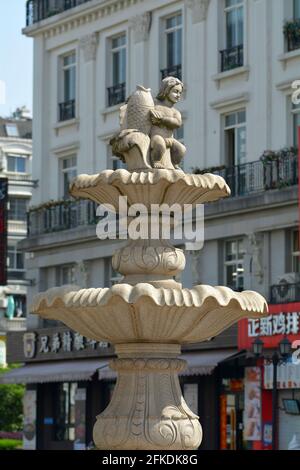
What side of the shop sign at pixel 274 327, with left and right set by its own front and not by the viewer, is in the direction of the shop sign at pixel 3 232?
right

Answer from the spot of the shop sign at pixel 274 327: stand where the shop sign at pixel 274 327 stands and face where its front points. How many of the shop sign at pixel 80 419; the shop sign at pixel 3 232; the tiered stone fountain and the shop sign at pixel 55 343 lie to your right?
3

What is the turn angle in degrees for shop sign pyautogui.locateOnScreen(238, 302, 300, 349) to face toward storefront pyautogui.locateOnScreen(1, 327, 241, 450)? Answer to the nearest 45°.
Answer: approximately 90° to its right

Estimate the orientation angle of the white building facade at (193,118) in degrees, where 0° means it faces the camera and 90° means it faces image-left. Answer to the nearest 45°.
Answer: approximately 45°

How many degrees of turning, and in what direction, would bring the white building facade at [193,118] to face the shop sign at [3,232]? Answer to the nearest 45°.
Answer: approximately 90° to its right

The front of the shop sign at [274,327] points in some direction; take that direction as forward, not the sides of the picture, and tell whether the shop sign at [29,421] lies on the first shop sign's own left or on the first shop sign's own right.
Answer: on the first shop sign's own right

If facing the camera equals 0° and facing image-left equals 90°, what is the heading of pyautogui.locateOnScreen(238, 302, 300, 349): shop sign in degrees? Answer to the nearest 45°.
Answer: approximately 45°
